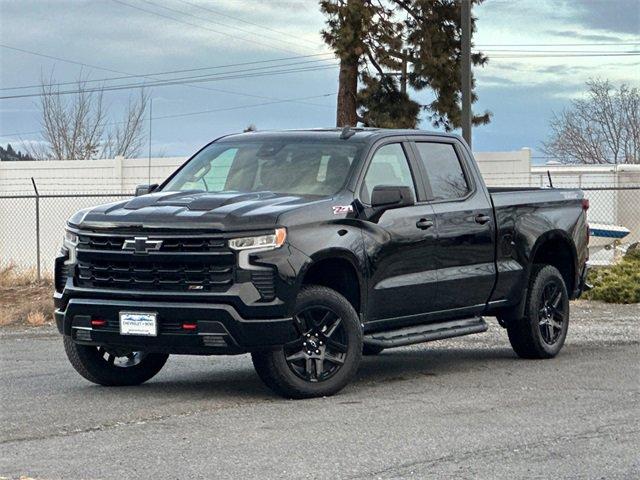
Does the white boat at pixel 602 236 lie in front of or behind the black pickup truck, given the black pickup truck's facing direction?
behind

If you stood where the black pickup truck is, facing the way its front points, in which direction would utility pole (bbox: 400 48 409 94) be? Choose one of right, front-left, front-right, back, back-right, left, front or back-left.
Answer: back-right

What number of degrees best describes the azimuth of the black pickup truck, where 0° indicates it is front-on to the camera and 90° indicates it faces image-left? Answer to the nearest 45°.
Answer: approximately 45°

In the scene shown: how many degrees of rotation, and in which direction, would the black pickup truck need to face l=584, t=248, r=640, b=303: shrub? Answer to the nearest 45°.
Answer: approximately 180°

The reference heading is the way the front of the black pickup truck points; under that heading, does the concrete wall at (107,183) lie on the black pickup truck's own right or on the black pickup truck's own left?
on the black pickup truck's own right
